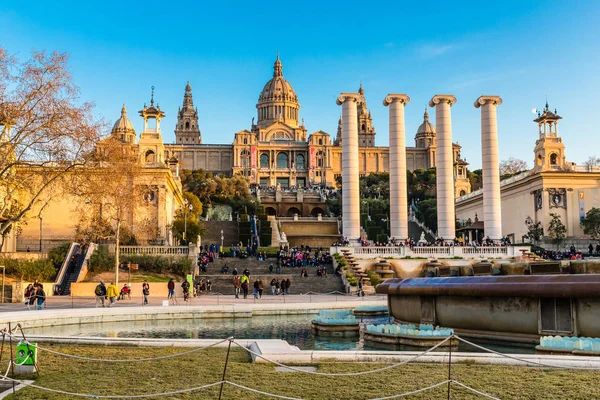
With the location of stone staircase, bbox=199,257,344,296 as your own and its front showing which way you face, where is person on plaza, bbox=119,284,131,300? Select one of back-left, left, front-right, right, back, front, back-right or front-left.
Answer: front-right

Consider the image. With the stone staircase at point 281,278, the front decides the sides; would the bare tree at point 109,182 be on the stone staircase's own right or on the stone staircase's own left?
on the stone staircase's own right

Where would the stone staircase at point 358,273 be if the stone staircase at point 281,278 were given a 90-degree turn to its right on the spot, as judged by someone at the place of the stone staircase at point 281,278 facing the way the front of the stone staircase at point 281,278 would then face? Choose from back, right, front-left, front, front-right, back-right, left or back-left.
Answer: back

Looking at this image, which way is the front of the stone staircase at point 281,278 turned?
toward the camera
